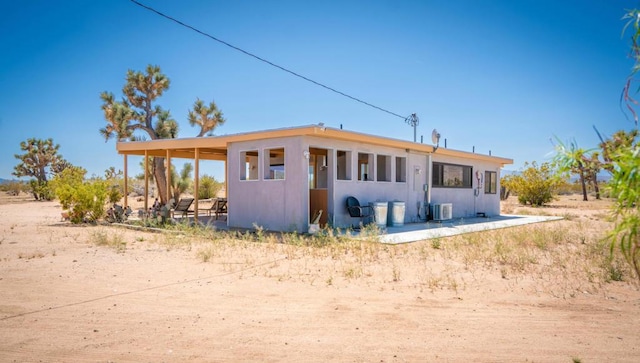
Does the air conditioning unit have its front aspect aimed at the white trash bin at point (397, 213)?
no

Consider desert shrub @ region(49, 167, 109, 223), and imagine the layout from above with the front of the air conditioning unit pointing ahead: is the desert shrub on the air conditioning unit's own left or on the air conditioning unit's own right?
on the air conditioning unit's own right

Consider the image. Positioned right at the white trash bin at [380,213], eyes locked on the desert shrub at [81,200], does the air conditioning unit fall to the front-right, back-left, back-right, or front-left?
back-right

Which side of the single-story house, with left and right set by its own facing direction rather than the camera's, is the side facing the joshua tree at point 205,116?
back

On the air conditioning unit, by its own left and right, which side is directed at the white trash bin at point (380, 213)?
right

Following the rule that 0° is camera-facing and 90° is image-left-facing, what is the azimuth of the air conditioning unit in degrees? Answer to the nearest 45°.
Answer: approximately 315°

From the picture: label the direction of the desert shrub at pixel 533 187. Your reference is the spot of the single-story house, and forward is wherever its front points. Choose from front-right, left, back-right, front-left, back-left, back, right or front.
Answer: left

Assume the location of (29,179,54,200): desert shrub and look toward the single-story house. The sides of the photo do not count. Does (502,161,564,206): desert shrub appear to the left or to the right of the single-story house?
left

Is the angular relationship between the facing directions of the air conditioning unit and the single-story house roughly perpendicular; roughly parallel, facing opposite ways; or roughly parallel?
roughly parallel

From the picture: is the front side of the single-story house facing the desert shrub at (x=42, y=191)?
no

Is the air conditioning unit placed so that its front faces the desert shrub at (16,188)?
no
